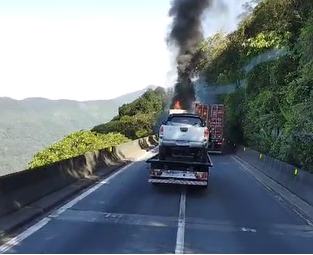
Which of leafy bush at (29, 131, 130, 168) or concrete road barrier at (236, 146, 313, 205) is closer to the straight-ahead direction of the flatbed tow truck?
the leafy bush

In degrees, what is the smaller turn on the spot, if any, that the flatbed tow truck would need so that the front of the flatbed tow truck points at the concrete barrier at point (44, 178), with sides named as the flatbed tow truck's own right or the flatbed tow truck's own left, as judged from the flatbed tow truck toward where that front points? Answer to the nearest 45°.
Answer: approximately 135° to the flatbed tow truck's own left

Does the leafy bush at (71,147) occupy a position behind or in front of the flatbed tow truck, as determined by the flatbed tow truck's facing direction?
in front

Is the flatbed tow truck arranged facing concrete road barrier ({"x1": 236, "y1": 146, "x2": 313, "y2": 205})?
no

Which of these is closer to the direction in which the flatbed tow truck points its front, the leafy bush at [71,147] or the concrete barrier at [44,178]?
the leafy bush

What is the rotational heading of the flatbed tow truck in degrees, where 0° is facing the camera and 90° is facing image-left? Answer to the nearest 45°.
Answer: approximately 180°
